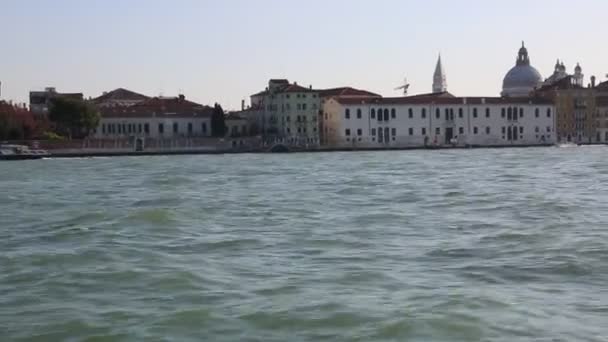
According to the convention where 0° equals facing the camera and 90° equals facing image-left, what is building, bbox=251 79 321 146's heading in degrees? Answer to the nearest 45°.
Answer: approximately 0°

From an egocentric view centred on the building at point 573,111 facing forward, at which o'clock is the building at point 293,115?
the building at point 293,115 is roughly at 2 o'clock from the building at point 573,111.

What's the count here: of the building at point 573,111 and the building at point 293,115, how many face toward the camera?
2

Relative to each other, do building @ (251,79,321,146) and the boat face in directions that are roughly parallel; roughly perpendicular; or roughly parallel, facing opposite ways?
roughly perpendicular
